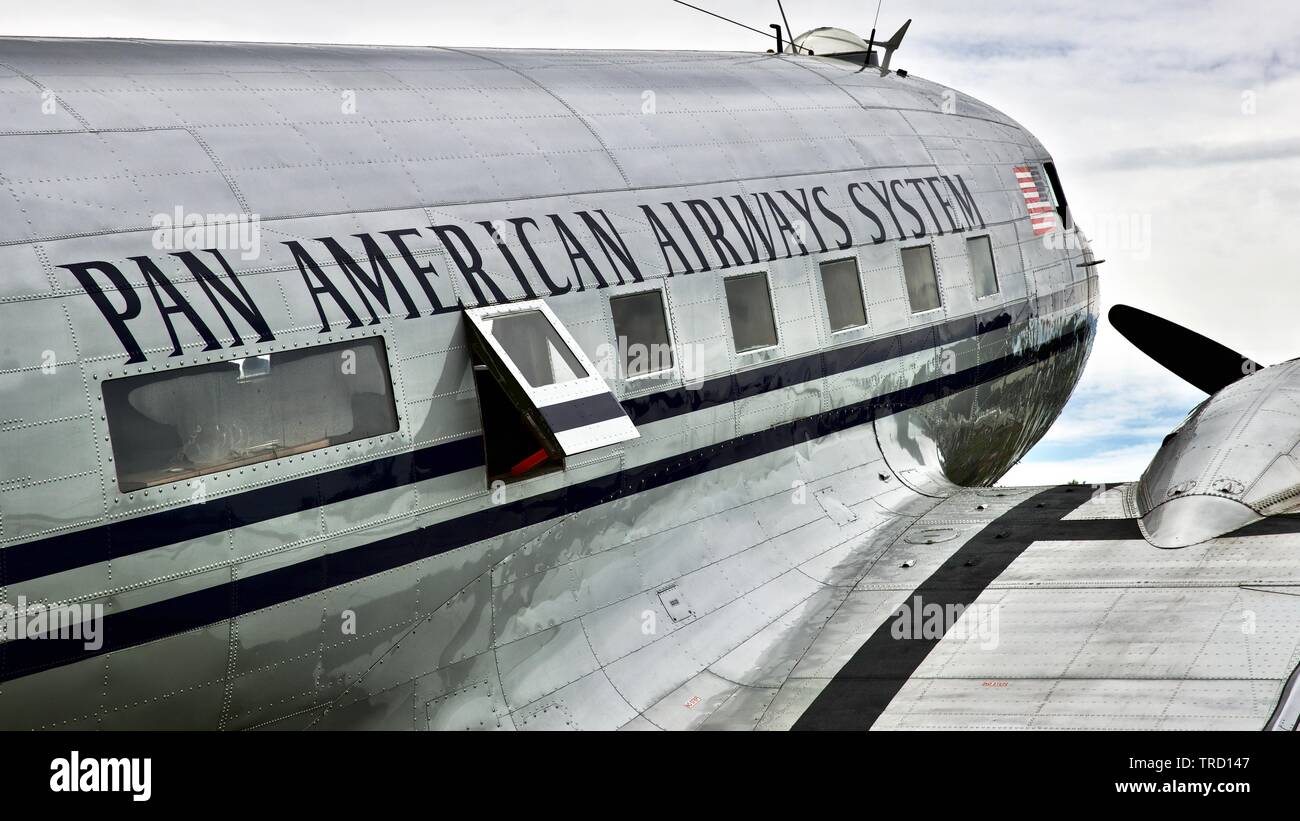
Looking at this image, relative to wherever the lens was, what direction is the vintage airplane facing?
facing away from the viewer and to the right of the viewer
